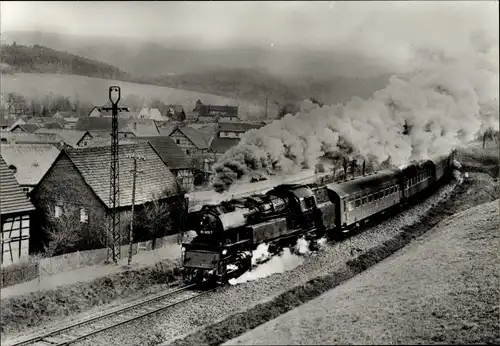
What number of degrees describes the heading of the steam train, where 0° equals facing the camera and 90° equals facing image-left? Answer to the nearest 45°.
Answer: approximately 45°

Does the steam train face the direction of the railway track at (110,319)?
yes
